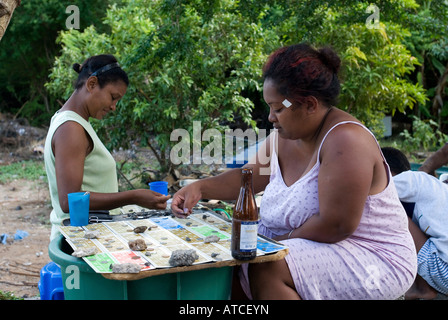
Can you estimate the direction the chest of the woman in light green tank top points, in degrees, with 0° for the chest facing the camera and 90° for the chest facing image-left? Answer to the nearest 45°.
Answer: approximately 270°

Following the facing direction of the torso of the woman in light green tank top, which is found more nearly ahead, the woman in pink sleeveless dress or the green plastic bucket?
the woman in pink sleeveless dress

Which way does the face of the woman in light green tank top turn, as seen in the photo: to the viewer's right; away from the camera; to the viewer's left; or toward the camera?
to the viewer's right

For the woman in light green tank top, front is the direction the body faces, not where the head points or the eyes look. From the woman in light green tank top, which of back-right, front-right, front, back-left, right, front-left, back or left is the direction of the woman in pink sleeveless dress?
front-right

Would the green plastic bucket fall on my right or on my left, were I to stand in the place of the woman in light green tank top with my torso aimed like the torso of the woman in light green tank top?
on my right

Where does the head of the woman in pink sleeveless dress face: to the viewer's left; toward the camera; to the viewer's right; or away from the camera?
to the viewer's left
